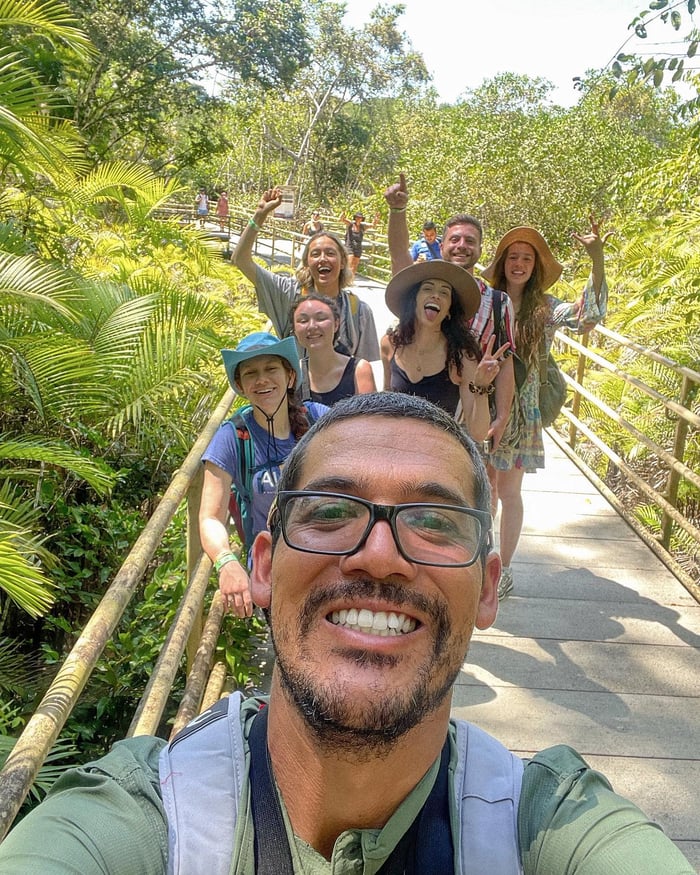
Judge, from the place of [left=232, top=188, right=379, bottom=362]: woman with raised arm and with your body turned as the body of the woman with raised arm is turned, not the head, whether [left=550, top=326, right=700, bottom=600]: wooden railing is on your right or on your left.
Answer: on your left

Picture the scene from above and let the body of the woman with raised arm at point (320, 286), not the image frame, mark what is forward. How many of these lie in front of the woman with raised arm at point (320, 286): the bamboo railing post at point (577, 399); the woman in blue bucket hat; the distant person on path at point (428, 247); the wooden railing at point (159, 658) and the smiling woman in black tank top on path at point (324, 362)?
3

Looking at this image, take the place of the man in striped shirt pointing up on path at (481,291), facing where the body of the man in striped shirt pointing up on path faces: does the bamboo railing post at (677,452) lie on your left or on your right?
on your left

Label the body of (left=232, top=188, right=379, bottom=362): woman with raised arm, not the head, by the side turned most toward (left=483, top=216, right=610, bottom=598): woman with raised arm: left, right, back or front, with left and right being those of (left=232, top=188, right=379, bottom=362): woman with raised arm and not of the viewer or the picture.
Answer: left

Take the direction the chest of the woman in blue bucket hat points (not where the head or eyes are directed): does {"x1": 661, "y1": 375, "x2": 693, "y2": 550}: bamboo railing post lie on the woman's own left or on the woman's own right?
on the woman's own left

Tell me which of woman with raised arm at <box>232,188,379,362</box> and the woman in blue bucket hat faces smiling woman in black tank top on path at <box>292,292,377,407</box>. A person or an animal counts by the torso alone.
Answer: the woman with raised arm

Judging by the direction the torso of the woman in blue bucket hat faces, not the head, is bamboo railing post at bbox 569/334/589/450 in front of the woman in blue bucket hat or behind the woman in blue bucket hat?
behind

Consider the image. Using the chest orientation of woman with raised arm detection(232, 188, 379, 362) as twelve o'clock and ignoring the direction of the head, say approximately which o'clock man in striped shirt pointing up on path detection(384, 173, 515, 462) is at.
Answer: The man in striped shirt pointing up on path is roughly at 10 o'clock from the woman with raised arm.

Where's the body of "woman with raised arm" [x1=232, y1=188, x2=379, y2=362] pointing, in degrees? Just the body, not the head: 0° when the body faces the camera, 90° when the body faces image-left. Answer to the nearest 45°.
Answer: approximately 0°
